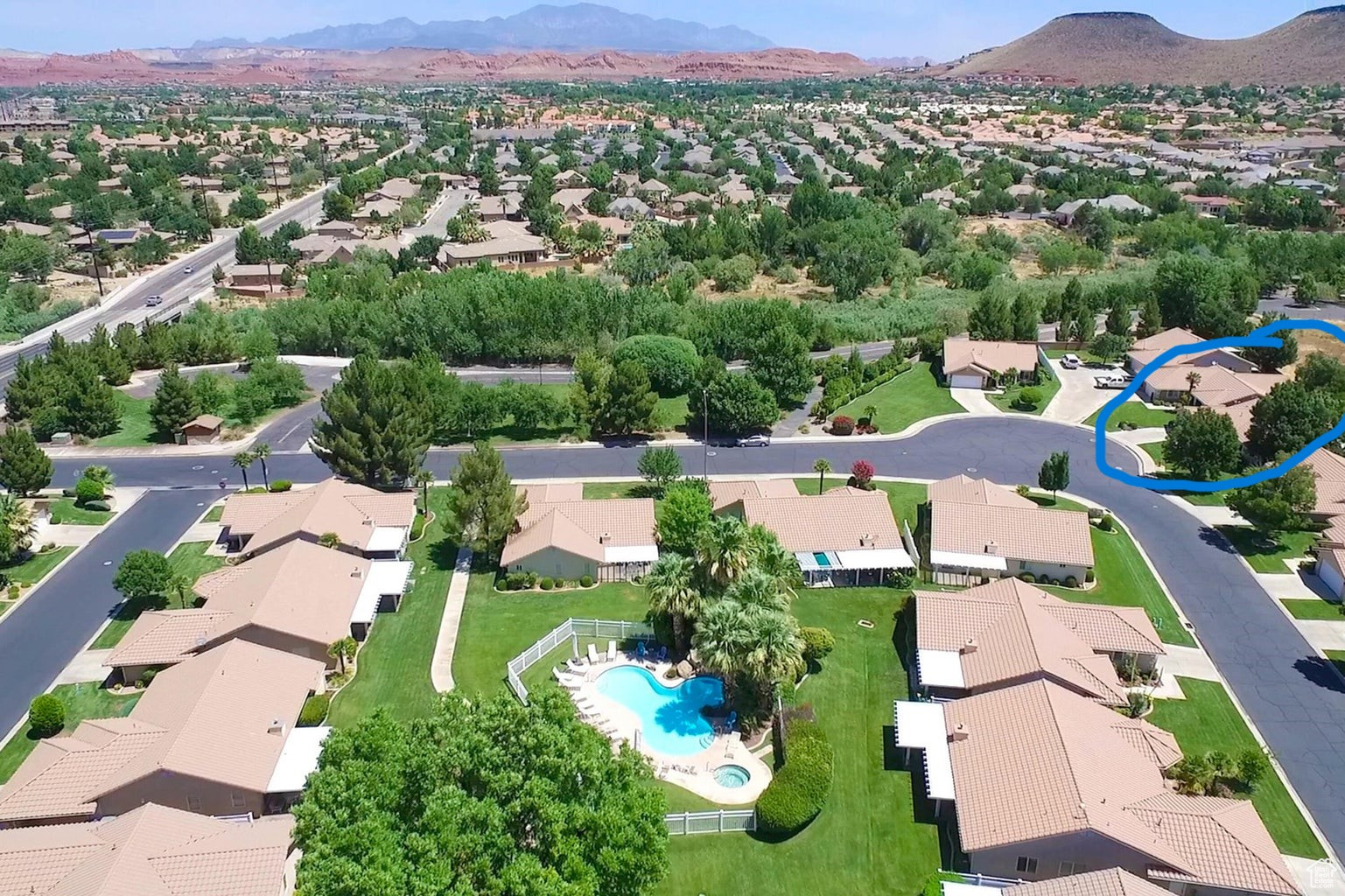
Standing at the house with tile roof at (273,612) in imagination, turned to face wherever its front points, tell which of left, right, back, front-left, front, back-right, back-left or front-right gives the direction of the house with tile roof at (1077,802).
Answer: back-left

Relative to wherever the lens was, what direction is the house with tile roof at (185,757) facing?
facing to the left of the viewer

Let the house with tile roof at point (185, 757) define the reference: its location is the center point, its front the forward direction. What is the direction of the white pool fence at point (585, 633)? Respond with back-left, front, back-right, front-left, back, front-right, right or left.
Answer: back

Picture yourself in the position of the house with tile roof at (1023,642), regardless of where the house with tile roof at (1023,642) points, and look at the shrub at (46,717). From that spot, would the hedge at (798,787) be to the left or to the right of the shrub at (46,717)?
left

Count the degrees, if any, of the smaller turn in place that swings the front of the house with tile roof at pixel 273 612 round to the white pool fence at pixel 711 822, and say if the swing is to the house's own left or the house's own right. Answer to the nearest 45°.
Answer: approximately 135° to the house's own left

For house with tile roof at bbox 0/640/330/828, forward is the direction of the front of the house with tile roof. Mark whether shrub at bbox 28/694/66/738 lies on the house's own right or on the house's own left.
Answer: on the house's own right

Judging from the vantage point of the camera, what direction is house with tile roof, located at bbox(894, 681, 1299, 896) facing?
facing to the right of the viewer

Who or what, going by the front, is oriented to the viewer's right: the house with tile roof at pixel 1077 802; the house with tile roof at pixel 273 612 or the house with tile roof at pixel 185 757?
the house with tile roof at pixel 1077 802

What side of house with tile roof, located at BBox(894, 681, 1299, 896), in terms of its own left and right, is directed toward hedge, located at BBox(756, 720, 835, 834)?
back

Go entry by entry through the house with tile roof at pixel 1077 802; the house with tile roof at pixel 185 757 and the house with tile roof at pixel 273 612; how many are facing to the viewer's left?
2

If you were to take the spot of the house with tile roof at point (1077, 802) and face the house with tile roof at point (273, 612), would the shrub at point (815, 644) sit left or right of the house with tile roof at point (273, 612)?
right

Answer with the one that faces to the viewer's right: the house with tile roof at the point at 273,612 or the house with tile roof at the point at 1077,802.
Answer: the house with tile roof at the point at 1077,802

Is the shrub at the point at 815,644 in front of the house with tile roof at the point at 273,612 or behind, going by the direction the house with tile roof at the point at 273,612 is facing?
behind

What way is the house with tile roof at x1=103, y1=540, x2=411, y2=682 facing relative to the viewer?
to the viewer's left

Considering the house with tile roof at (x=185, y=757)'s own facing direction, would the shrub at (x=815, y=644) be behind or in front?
behind

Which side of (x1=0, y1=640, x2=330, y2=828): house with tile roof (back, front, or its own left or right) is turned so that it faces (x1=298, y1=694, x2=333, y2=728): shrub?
back

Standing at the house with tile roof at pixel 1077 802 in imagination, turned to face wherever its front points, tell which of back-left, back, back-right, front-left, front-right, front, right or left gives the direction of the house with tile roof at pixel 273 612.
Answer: back

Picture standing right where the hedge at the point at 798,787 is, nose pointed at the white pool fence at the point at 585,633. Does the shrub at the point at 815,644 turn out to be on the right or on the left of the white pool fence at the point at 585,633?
right
